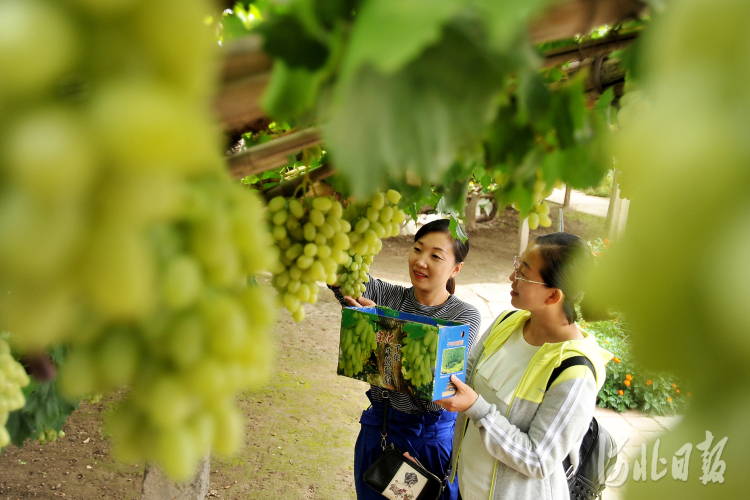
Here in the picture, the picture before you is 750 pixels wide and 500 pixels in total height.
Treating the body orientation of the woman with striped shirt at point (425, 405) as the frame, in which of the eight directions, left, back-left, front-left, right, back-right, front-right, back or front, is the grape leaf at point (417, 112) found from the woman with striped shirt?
front-left

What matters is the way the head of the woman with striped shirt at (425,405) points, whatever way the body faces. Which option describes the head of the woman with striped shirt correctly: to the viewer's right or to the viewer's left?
to the viewer's left

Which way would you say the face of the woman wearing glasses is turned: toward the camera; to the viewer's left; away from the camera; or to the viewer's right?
to the viewer's left

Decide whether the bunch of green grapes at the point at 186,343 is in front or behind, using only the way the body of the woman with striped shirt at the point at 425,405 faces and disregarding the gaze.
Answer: in front

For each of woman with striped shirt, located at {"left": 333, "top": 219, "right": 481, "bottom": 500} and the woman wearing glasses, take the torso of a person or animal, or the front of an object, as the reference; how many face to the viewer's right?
0

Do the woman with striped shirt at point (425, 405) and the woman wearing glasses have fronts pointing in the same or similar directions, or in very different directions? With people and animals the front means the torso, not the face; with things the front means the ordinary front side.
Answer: same or similar directions

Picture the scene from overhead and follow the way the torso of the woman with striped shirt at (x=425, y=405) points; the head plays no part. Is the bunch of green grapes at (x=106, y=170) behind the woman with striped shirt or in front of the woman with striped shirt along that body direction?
in front

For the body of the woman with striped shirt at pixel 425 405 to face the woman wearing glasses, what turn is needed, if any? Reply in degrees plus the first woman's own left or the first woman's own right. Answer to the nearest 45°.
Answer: approximately 90° to the first woman's own left

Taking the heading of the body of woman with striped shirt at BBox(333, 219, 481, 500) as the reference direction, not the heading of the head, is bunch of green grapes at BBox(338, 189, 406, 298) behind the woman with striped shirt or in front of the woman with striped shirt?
in front

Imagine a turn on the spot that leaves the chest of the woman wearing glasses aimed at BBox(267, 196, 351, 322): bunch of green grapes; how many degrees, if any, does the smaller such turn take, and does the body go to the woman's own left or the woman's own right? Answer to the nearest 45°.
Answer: approximately 45° to the woman's own left

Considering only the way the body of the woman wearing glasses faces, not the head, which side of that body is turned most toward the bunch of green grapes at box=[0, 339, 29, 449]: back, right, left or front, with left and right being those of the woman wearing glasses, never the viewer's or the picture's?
front

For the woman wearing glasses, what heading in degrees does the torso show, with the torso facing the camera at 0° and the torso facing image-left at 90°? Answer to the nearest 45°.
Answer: approximately 45°

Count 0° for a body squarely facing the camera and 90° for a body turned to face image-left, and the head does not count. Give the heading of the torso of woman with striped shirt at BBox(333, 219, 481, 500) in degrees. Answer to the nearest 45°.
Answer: approximately 45°
